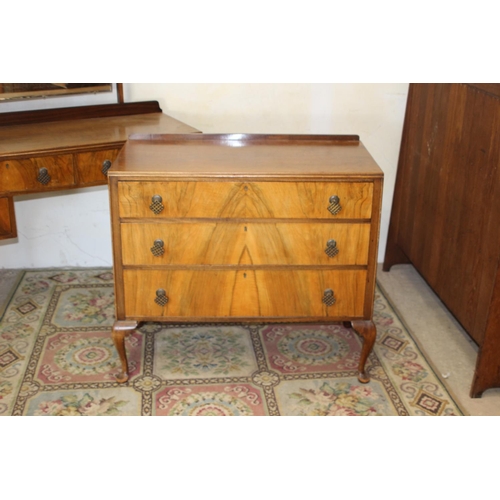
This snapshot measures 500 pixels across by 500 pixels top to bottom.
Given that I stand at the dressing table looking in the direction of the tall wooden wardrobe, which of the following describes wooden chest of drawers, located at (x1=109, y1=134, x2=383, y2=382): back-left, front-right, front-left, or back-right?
front-right

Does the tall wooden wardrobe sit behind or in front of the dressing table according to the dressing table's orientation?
in front

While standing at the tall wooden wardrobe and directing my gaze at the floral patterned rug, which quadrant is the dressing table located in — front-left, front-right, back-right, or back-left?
front-right

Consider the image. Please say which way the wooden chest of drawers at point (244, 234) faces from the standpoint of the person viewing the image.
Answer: facing the viewer

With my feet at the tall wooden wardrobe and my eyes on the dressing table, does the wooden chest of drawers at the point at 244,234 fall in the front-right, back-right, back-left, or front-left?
front-left

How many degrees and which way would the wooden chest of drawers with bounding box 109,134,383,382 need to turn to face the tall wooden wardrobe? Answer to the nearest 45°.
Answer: approximately 135° to its left

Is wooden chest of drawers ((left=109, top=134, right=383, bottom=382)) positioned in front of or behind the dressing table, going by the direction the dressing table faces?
in front

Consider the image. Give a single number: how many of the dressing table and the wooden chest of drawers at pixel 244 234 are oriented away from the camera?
0

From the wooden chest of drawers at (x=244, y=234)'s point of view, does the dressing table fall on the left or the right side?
on its right
